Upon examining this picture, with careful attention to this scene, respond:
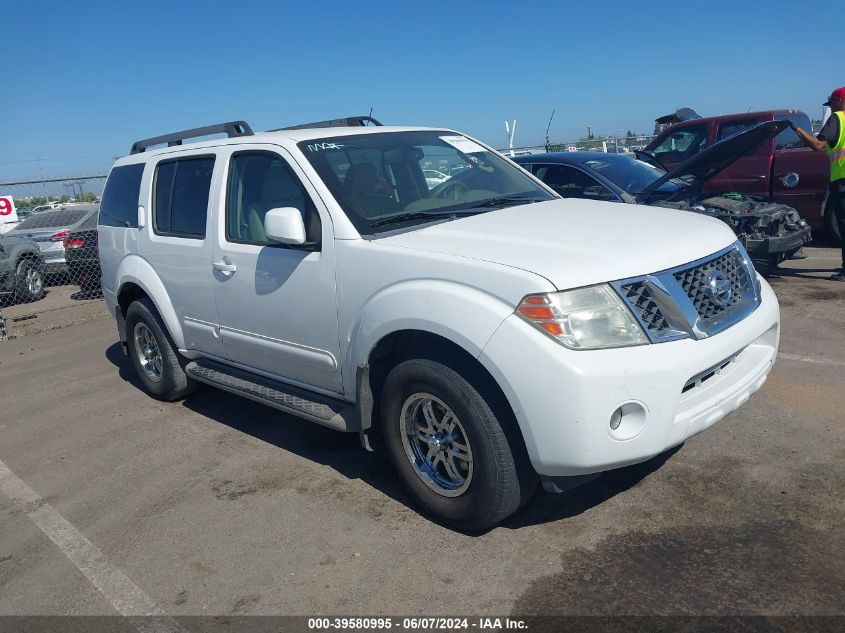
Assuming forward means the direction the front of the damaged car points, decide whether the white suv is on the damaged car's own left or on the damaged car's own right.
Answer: on the damaged car's own right

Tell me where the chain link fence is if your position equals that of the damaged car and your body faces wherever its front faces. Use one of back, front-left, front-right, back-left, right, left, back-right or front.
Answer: back-right

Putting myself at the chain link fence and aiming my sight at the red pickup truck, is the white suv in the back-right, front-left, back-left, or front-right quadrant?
front-right

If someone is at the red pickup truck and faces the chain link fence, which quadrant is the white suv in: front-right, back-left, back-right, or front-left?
front-left

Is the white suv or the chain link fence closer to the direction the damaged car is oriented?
the white suv

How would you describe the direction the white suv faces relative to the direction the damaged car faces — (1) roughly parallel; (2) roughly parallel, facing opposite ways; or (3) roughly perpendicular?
roughly parallel

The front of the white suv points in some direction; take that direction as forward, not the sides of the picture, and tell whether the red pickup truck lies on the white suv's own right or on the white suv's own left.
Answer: on the white suv's own left

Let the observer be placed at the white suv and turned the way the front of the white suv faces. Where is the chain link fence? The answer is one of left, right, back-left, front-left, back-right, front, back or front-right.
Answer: back

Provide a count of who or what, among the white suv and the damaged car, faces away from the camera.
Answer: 0

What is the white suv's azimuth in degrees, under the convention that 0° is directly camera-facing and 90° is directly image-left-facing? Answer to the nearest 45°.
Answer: approximately 315°

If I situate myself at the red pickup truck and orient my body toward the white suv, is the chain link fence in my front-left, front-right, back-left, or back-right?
front-right

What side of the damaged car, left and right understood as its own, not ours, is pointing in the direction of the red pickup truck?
left

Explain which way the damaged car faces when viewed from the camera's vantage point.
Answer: facing the viewer and to the right of the viewer

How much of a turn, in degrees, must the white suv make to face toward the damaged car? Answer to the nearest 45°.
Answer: approximately 90° to its left
